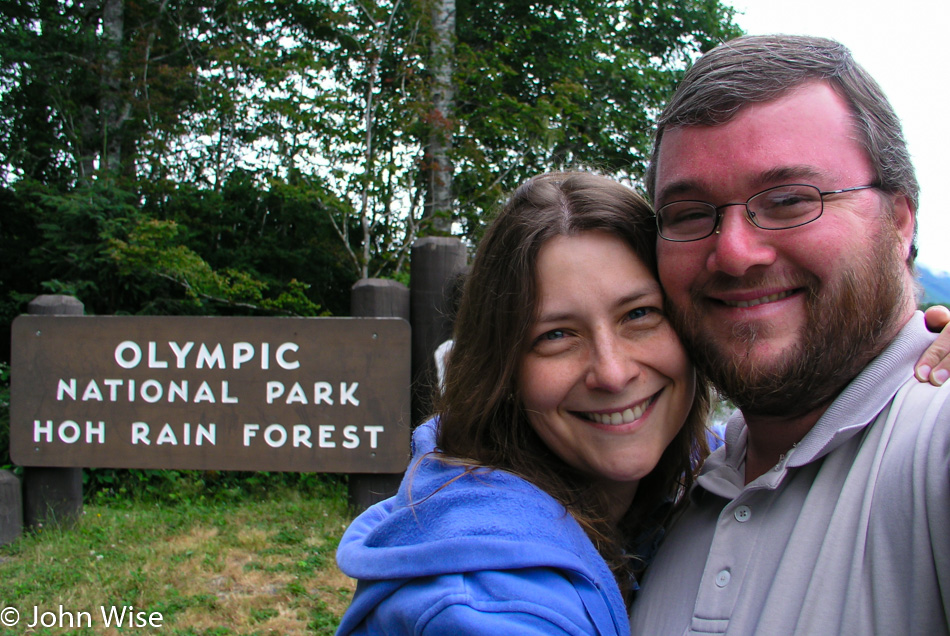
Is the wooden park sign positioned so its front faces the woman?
yes

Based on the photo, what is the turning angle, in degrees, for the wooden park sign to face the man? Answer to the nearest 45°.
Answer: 0° — it already faces them

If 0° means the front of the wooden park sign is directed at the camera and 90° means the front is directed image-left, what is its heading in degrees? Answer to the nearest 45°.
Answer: approximately 0°

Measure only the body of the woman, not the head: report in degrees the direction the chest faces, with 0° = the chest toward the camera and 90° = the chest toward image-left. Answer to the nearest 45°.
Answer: approximately 315°
